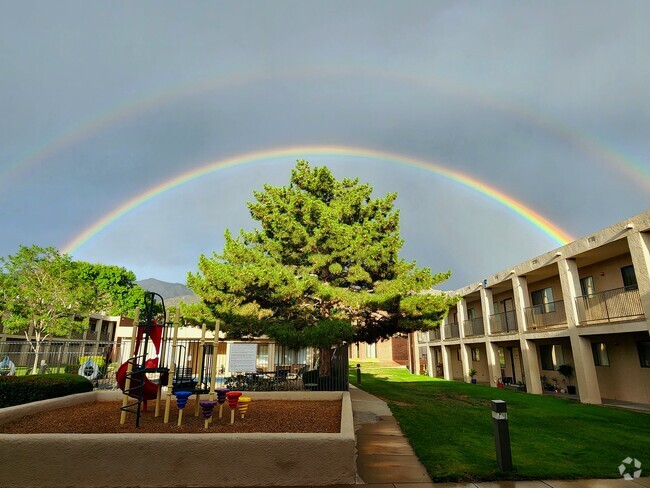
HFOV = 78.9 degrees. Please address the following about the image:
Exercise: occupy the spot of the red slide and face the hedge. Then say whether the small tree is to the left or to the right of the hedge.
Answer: right

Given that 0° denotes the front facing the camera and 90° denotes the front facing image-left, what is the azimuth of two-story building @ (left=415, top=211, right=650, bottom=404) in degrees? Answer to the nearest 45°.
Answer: approximately 45°

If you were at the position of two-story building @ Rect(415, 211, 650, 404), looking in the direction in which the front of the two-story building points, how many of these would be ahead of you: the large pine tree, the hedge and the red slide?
3

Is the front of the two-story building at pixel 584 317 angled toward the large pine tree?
yes

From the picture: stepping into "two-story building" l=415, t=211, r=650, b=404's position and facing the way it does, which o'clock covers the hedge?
The hedge is roughly at 12 o'clock from the two-story building.

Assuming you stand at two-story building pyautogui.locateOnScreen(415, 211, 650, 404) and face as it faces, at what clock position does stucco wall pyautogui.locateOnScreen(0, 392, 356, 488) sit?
The stucco wall is roughly at 11 o'clock from the two-story building.
